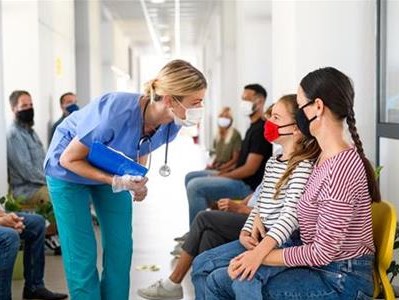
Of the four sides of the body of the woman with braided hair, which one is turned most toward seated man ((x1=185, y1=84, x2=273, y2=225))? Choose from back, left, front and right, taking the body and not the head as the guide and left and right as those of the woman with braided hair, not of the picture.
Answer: right

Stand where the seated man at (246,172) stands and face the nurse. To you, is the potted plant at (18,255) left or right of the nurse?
right

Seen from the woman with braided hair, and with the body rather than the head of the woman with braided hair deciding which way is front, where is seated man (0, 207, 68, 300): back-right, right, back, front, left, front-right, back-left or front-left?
front-right

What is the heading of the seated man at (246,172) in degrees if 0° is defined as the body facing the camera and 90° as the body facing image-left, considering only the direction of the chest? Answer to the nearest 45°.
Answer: approximately 90°

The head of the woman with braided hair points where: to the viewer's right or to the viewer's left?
to the viewer's left

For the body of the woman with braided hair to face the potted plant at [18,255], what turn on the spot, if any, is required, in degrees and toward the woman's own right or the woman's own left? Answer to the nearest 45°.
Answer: approximately 45° to the woman's own right

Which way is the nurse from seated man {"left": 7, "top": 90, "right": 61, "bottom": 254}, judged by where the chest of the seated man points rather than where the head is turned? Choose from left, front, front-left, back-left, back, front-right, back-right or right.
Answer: front-right

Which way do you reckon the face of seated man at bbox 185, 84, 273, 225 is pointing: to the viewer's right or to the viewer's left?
to the viewer's left

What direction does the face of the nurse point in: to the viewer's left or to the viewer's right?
to the viewer's right

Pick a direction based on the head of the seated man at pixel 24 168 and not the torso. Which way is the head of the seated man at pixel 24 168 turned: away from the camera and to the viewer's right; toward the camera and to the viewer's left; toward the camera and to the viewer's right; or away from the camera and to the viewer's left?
toward the camera and to the viewer's right

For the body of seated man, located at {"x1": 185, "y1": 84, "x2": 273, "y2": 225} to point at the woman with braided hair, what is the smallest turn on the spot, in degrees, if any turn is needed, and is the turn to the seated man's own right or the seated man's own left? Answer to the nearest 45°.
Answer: approximately 90° to the seated man's own left

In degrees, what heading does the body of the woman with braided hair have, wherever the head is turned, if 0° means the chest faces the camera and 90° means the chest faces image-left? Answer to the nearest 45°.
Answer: approximately 90°

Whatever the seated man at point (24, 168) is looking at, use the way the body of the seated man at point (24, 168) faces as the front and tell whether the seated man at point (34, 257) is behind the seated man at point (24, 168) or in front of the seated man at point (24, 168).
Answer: in front

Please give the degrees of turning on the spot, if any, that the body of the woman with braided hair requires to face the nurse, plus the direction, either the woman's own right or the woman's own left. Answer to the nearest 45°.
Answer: approximately 45° to the woman's own right

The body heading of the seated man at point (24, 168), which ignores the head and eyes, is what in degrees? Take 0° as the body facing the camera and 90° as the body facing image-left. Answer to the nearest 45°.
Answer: approximately 315°
